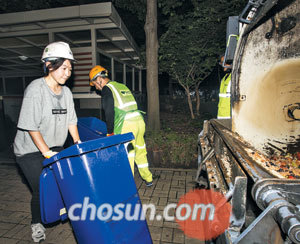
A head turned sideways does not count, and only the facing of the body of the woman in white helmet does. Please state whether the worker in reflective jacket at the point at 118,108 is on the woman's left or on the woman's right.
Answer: on the woman's left

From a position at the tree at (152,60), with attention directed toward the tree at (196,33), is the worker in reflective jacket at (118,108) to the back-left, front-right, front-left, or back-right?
back-right

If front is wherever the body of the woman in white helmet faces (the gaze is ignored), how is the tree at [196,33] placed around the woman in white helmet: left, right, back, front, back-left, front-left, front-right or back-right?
left

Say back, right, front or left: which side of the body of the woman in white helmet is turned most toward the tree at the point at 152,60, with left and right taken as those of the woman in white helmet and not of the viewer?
left

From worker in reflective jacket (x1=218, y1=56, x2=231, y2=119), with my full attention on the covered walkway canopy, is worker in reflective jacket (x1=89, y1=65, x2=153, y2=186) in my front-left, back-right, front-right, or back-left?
front-left

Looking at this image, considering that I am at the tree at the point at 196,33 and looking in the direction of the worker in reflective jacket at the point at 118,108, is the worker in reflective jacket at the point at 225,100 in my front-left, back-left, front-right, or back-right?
front-left
